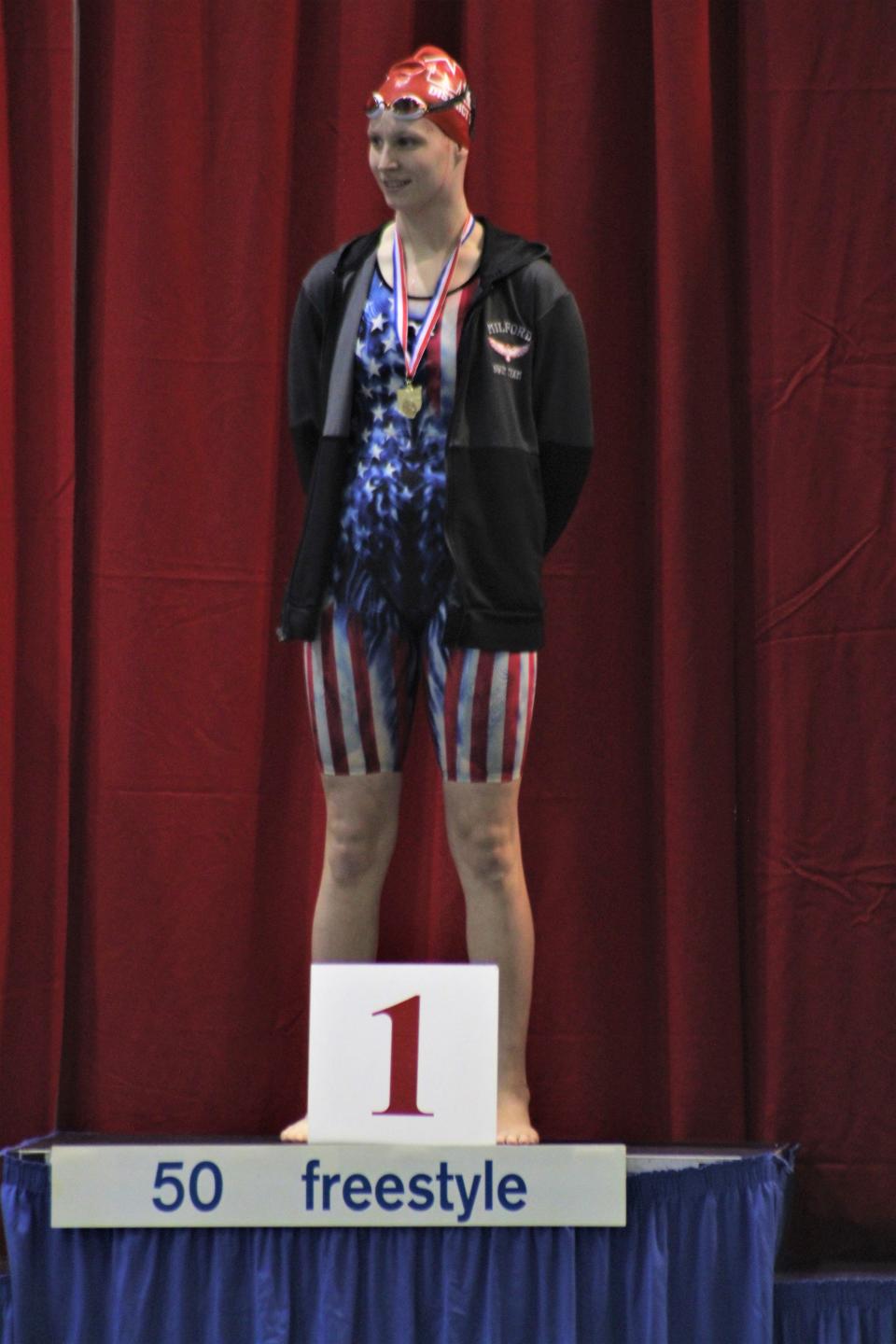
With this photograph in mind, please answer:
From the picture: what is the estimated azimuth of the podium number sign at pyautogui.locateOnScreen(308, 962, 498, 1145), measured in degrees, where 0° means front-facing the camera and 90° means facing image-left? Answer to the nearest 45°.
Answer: approximately 0°
